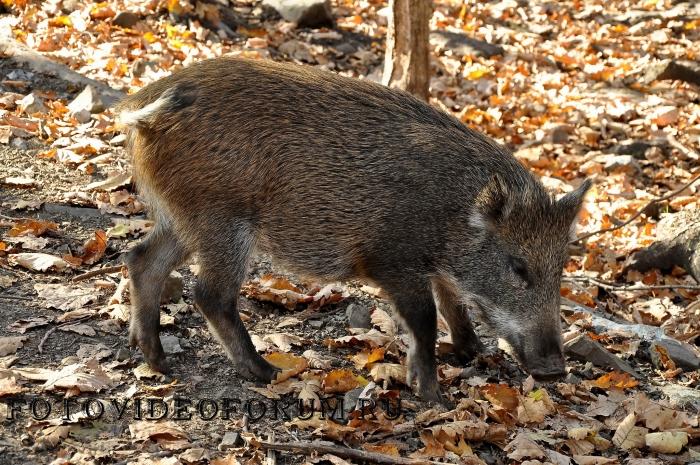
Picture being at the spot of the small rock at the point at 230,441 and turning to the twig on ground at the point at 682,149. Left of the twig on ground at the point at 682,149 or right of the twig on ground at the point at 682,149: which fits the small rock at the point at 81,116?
left

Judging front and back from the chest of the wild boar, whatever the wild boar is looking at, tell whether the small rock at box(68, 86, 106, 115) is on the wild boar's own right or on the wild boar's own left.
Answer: on the wild boar's own left

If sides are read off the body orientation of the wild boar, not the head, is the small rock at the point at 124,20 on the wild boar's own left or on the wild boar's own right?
on the wild boar's own left

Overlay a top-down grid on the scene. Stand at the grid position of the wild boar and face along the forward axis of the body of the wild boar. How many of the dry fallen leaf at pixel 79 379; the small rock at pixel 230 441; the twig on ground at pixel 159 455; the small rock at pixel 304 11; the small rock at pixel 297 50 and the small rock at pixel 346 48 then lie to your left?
3

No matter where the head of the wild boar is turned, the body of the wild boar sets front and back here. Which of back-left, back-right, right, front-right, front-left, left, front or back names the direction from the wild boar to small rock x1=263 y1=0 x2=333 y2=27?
left

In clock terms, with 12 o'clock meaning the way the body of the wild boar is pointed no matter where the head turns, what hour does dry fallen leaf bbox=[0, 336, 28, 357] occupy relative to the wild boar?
The dry fallen leaf is roughly at 5 o'clock from the wild boar.

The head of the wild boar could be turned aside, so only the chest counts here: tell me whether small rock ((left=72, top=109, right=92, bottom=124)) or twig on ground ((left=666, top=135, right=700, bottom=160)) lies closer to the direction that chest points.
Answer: the twig on ground

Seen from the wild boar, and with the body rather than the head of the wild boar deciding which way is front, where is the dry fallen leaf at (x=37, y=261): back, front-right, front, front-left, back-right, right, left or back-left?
back

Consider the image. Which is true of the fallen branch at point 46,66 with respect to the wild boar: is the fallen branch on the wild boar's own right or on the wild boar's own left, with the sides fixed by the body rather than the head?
on the wild boar's own left

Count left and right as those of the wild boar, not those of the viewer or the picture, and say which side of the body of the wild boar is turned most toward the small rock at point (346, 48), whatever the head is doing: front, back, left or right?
left

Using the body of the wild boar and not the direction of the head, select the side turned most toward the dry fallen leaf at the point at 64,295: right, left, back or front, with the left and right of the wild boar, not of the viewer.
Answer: back

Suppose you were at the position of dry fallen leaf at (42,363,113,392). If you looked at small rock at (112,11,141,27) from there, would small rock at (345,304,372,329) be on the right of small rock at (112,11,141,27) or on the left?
right

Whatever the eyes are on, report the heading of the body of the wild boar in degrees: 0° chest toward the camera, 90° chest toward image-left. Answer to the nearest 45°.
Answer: approximately 270°

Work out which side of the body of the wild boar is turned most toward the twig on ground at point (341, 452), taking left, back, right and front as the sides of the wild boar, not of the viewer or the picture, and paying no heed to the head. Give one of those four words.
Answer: right
